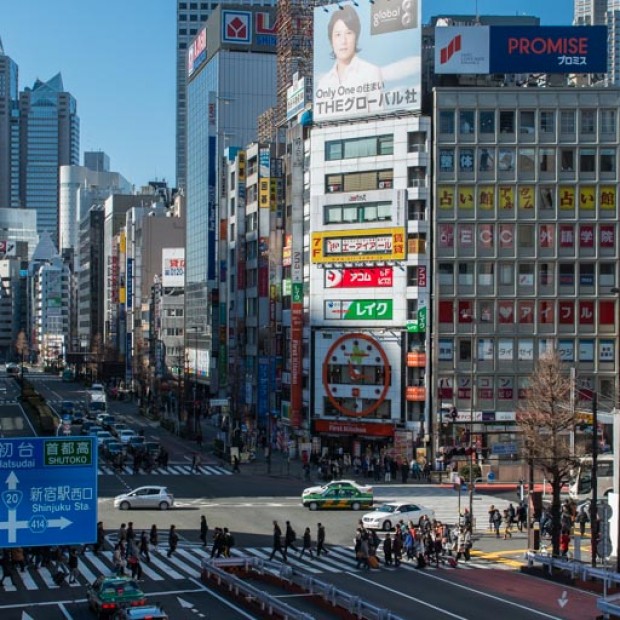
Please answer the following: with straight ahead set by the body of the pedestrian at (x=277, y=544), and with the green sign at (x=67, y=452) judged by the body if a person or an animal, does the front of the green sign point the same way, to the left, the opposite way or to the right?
to the left

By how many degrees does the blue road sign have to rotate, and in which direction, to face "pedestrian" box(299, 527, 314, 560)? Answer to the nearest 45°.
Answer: approximately 135° to its left

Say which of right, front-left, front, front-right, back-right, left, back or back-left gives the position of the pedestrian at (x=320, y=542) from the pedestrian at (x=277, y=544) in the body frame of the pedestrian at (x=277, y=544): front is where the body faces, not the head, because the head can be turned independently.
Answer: back-right

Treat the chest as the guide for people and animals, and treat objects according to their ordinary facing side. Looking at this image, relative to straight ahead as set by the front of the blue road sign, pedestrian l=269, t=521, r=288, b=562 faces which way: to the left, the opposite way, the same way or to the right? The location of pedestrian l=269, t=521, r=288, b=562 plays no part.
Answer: to the right

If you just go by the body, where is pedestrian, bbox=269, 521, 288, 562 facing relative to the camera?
to the viewer's left

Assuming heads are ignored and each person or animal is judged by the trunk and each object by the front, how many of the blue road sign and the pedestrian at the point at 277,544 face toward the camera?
1

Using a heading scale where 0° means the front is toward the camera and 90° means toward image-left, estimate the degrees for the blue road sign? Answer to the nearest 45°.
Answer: approximately 0°

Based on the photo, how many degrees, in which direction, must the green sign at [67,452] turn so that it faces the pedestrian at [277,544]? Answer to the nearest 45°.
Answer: approximately 135° to its left
